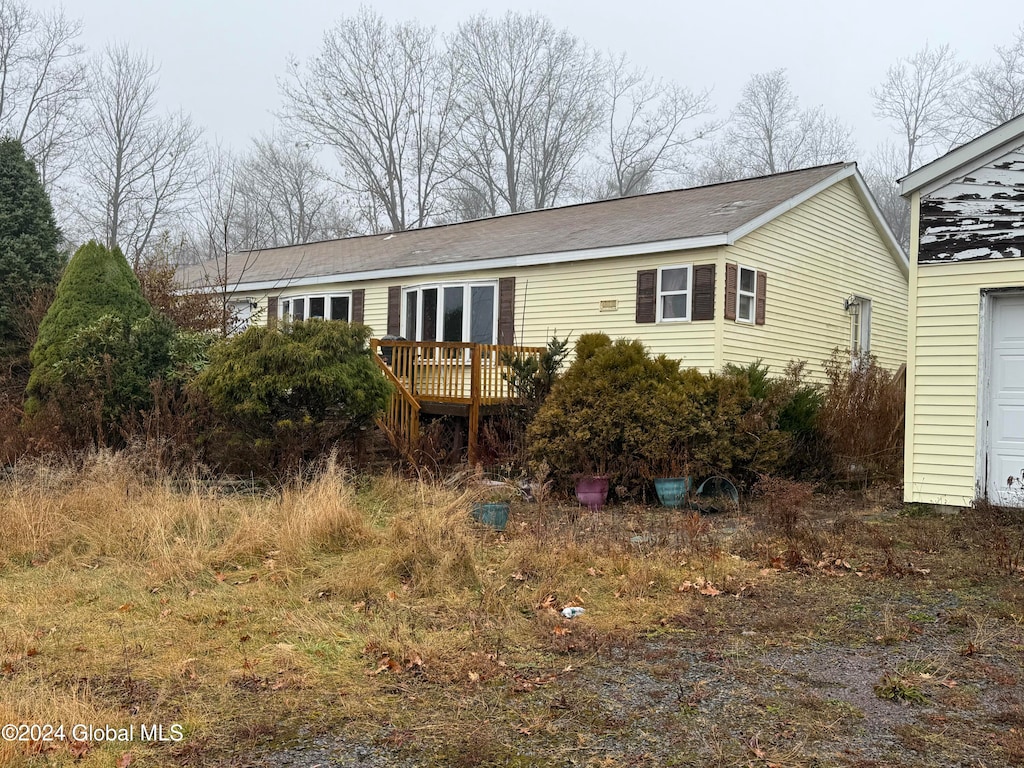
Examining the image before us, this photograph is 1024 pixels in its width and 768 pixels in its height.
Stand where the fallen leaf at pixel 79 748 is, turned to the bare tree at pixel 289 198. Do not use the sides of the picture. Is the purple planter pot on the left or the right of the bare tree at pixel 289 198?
right

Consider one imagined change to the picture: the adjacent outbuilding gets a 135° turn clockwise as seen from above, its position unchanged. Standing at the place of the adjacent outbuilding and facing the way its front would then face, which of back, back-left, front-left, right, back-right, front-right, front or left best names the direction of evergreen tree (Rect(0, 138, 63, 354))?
front-left

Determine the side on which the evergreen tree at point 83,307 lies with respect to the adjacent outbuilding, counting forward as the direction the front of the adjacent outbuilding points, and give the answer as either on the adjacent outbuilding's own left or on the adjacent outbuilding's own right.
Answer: on the adjacent outbuilding's own right

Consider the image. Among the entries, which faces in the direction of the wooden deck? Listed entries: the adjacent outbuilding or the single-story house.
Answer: the single-story house

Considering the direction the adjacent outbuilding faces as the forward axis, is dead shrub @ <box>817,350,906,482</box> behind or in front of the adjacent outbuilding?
behind

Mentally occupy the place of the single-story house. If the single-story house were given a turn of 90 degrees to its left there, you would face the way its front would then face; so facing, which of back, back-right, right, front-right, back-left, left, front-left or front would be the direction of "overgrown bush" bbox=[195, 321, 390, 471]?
right

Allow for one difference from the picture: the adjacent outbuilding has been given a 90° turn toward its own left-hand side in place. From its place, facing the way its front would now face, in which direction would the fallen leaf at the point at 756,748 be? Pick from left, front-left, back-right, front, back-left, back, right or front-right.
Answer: right

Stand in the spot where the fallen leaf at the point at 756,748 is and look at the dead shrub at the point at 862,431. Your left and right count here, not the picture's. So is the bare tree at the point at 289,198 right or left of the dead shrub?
left

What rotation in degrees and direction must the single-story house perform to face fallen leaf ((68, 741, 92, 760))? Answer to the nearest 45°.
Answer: approximately 45° to its left

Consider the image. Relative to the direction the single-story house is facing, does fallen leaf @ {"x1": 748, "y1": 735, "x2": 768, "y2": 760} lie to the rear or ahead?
ahead

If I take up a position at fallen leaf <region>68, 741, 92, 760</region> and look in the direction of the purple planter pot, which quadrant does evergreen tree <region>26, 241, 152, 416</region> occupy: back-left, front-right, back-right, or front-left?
front-left

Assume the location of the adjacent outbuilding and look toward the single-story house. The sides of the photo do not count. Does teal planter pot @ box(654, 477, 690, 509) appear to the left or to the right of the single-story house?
left

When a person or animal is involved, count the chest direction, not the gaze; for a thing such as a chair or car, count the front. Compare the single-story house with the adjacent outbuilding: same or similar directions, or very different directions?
same or similar directions

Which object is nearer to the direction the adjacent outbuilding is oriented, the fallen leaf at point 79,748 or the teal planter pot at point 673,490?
the fallen leaf

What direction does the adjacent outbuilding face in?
toward the camera

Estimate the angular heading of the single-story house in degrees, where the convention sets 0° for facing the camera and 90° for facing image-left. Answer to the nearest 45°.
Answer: approximately 45°

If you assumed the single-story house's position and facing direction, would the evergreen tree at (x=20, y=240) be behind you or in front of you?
in front

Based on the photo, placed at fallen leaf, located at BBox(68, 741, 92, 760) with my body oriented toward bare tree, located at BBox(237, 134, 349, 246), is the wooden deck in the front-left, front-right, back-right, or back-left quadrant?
front-right

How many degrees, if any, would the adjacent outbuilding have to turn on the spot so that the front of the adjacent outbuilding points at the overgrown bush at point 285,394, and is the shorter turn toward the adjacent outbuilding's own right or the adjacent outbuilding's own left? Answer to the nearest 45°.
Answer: approximately 90° to the adjacent outbuilding's own right

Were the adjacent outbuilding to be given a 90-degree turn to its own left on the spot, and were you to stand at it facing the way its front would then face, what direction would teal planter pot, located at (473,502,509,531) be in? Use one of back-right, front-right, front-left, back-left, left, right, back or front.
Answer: back-right
